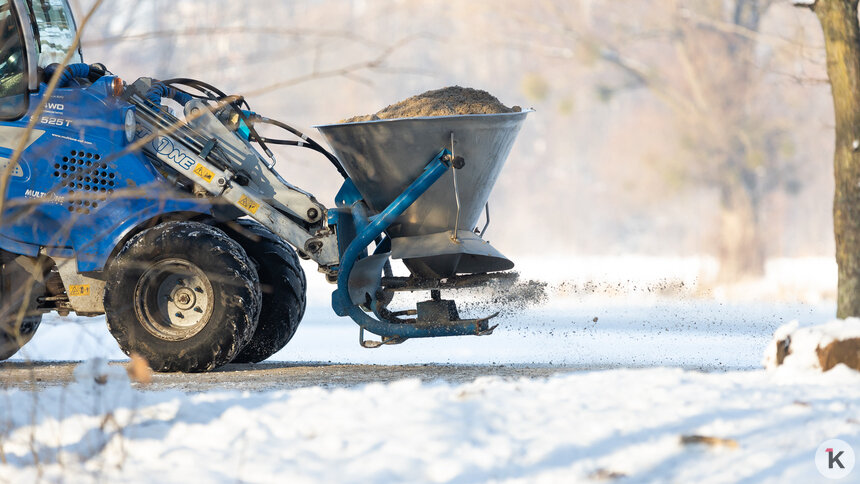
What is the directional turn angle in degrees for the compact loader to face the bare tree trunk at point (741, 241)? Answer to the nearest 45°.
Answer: approximately 45° to its left

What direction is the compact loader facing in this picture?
to the viewer's right

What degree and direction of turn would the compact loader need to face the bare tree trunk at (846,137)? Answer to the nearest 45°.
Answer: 0° — it already faces it
